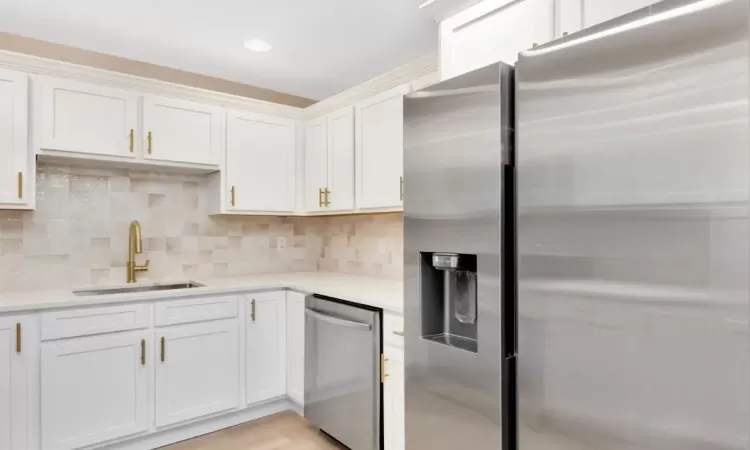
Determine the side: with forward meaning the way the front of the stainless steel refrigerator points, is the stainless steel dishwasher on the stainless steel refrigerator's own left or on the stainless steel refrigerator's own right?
on the stainless steel refrigerator's own right

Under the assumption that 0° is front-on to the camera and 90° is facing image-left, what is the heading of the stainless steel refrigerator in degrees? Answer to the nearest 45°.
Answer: approximately 45°

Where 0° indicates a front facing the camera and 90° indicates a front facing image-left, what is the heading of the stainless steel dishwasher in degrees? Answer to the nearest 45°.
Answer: approximately 45°

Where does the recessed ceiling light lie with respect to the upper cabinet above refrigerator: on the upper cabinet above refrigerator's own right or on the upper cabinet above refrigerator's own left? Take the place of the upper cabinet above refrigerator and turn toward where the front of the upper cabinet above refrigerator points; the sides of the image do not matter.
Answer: on the upper cabinet above refrigerator's own right
